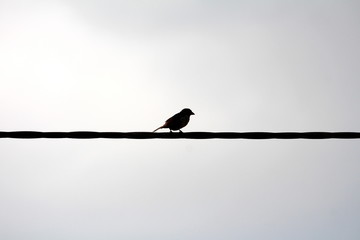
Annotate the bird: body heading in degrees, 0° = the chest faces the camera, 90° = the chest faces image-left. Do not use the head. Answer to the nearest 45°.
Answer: approximately 270°
